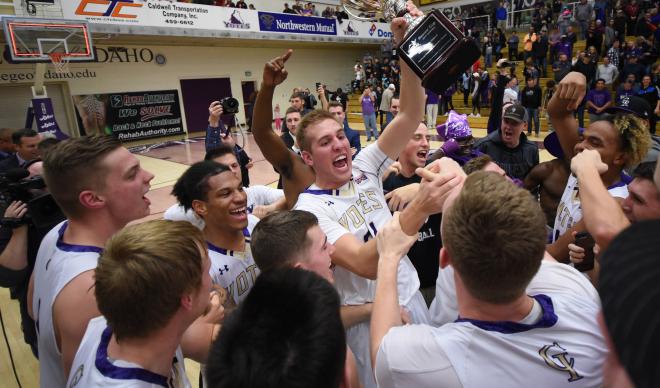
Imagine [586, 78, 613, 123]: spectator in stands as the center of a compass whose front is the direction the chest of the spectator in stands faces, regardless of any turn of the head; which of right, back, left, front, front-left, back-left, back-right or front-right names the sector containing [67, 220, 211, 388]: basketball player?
front

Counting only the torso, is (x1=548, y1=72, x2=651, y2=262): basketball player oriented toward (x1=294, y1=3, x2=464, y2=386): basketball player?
yes

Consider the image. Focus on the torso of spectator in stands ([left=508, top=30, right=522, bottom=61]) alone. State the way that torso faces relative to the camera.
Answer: toward the camera

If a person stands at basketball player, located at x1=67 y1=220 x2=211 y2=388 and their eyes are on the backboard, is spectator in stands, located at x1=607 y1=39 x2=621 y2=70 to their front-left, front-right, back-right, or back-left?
front-right

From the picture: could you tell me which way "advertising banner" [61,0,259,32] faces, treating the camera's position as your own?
facing the viewer

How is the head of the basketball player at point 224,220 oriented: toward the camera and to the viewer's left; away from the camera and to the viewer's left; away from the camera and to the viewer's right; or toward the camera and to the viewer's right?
toward the camera and to the viewer's right

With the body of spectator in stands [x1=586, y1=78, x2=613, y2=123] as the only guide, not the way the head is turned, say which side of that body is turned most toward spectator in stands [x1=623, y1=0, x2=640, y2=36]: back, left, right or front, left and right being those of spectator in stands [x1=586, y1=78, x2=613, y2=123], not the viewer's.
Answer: back

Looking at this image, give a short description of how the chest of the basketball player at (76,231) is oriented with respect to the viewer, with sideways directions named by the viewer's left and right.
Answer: facing to the right of the viewer

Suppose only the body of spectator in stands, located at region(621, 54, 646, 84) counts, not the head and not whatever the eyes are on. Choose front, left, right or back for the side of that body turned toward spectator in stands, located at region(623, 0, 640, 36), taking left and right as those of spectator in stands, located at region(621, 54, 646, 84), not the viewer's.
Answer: back

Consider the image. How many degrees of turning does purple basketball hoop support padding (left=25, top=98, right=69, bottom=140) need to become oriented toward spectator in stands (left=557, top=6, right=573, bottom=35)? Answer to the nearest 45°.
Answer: approximately 45° to its left

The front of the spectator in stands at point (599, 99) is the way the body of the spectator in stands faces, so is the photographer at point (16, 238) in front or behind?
in front

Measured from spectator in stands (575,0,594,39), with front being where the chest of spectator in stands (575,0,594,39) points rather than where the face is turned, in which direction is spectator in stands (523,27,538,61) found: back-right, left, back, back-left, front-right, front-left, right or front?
front-right

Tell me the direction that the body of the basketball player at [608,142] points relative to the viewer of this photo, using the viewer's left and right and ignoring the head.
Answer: facing the viewer and to the left of the viewer

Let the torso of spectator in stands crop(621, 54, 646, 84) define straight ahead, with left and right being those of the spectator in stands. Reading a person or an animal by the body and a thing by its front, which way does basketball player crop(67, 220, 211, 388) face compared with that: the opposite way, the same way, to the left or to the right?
the opposite way

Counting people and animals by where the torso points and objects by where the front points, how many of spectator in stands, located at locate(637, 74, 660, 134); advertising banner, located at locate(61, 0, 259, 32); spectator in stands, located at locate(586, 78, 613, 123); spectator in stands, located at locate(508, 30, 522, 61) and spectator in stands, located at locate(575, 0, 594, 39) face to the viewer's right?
0

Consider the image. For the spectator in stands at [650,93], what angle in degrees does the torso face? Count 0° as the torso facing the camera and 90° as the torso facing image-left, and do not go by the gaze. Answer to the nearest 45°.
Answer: approximately 45°

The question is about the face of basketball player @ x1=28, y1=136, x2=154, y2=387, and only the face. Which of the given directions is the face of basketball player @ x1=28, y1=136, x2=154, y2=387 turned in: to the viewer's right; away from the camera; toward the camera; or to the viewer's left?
to the viewer's right

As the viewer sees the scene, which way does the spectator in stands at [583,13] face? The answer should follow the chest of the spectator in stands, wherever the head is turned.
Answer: toward the camera
